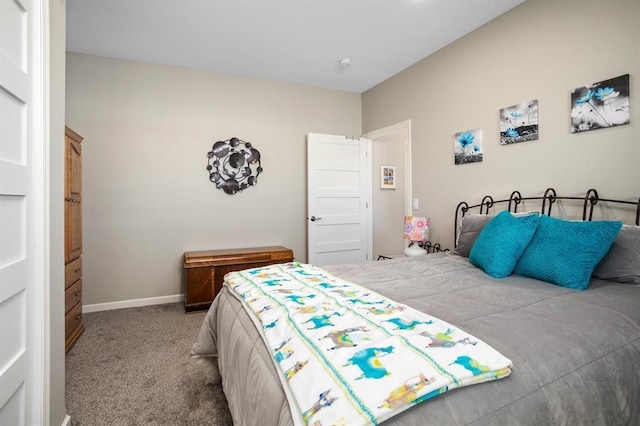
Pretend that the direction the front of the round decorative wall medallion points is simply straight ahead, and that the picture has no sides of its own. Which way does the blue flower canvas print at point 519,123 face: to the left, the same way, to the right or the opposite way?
to the right

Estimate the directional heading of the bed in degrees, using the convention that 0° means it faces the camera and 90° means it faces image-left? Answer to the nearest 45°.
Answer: approximately 45°

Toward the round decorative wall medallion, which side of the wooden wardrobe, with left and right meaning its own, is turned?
front

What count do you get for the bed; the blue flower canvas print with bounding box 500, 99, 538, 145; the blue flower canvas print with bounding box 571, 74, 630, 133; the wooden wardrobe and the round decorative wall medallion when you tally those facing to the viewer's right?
1

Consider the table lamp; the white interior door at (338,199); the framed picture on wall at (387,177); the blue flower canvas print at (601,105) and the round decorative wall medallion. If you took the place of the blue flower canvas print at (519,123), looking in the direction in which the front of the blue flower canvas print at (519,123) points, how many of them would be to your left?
1

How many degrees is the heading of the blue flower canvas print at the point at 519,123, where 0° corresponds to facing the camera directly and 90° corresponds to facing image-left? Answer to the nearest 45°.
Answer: approximately 45°

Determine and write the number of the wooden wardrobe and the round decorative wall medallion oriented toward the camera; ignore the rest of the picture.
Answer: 1

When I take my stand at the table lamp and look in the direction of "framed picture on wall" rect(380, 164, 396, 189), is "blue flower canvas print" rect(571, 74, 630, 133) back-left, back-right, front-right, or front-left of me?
back-right

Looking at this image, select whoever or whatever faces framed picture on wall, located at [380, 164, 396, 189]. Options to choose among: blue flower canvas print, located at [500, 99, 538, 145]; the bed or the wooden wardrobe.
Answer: the wooden wardrobe

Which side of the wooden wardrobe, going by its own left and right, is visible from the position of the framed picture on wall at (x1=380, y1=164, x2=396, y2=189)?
front

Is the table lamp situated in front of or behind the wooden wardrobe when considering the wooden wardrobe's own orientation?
in front

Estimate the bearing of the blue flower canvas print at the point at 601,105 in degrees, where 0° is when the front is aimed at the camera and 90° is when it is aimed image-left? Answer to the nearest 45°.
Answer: approximately 45°

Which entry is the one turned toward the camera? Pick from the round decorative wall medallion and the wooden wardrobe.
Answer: the round decorative wall medallion

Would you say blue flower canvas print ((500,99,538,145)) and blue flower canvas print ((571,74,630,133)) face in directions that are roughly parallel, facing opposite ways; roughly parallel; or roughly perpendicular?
roughly parallel

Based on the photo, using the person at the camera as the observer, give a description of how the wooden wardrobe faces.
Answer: facing to the right of the viewer

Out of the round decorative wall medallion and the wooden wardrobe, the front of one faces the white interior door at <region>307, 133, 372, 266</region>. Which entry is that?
the wooden wardrobe

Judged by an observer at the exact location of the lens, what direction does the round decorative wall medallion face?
facing the viewer

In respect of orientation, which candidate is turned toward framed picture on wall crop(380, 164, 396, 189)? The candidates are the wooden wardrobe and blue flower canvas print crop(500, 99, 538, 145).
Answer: the wooden wardrobe
